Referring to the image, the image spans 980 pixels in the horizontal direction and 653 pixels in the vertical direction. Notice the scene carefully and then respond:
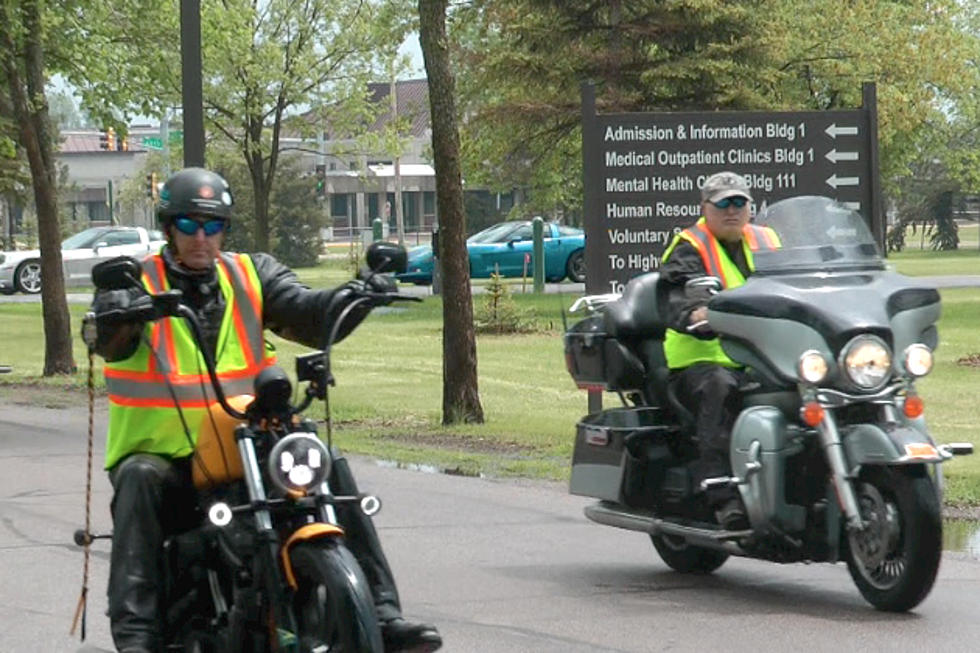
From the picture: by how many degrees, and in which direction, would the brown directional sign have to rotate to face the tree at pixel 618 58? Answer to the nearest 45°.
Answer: approximately 180°

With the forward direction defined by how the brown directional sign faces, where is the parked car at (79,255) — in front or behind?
behind

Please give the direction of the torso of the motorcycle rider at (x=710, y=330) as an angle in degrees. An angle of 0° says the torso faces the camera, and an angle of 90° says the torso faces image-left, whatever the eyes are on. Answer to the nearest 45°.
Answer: approximately 315°

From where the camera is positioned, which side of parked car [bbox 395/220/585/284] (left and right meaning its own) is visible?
left

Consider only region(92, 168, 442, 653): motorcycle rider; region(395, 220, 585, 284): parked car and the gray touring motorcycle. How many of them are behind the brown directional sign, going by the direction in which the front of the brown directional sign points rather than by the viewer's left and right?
1

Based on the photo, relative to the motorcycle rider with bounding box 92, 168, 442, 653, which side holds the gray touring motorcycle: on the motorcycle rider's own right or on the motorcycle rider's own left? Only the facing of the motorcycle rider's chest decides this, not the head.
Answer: on the motorcycle rider's own left

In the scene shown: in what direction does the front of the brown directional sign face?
toward the camera

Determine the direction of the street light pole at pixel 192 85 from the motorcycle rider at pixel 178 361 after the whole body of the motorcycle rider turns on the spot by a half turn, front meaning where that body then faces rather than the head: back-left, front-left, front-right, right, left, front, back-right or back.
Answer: front-right

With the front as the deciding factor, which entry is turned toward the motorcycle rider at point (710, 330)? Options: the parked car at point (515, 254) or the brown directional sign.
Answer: the brown directional sign

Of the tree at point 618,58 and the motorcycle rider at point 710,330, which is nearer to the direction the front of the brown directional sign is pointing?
the motorcycle rider

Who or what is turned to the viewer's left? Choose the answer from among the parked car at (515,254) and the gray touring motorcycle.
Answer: the parked car

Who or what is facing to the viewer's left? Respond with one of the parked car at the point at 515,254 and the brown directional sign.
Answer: the parked car
